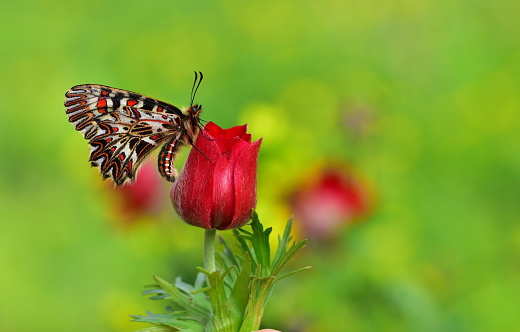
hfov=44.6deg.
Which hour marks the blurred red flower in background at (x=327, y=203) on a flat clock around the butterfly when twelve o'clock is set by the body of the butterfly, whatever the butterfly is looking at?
The blurred red flower in background is roughly at 10 o'clock from the butterfly.

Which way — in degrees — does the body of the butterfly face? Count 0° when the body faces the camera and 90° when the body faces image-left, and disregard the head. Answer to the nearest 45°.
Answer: approximately 270°

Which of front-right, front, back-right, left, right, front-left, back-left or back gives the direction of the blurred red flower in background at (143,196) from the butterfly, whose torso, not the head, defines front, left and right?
left
